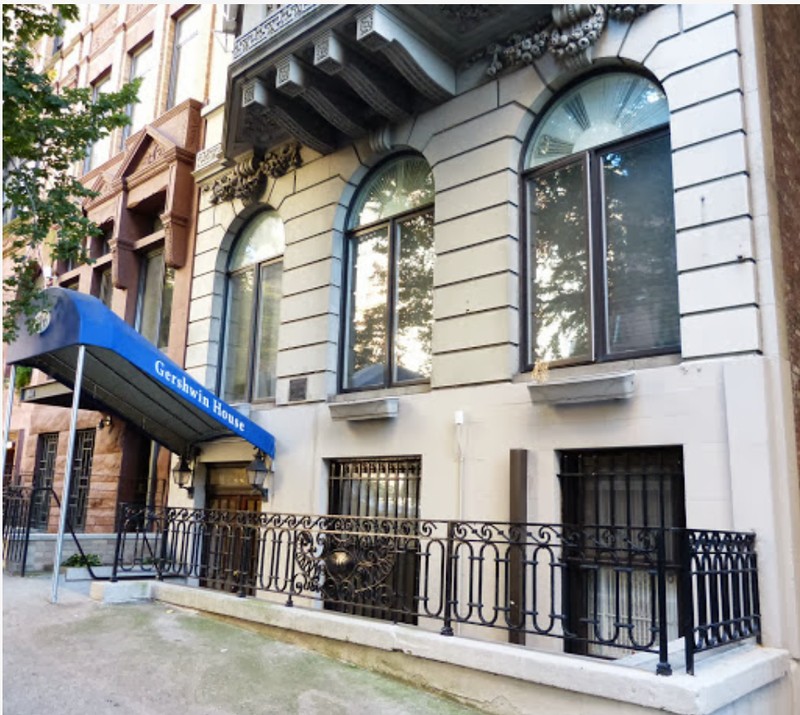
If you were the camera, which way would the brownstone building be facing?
facing the viewer and to the left of the viewer

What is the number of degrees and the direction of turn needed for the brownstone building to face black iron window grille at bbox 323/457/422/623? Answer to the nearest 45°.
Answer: approximately 90° to its left

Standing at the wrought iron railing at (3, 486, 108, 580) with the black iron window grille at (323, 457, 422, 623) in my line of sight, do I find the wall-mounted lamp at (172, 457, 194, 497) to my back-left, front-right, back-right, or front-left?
front-left

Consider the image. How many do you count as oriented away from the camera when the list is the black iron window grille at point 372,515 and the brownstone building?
0

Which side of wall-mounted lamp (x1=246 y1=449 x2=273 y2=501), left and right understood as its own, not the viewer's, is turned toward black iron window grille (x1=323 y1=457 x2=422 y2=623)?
left

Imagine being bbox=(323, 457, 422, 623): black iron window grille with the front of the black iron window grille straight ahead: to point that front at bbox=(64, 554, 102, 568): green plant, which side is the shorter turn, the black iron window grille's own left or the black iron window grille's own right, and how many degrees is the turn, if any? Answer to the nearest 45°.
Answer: approximately 90° to the black iron window grille's own right

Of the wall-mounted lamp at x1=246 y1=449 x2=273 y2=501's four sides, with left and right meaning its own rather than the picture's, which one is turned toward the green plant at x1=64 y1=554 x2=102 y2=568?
right

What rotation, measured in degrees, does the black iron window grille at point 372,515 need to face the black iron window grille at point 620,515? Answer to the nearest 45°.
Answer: approximately 90° to its left

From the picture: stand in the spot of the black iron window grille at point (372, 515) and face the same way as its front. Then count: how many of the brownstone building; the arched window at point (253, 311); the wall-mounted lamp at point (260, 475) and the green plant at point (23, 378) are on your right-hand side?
4

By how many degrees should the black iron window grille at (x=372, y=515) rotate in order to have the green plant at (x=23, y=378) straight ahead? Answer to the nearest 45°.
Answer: approximately 90° to its right

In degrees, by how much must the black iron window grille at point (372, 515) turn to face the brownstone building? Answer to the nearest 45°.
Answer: approximately 90° to its right

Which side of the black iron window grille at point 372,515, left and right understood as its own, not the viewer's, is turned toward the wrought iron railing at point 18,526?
right

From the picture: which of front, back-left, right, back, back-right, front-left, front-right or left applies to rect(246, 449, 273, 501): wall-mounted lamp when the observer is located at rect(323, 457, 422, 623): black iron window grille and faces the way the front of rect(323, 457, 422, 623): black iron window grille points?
right

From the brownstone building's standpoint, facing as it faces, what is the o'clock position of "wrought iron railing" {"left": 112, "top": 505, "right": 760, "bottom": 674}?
The wrought iron railing is roughly at 10 o'clock from the brownstone building.
